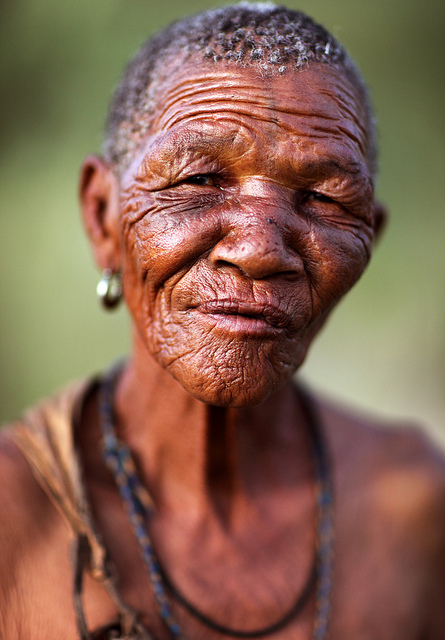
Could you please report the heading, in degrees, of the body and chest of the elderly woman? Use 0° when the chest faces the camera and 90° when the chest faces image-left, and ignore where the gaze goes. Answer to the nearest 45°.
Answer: approximately 0°
